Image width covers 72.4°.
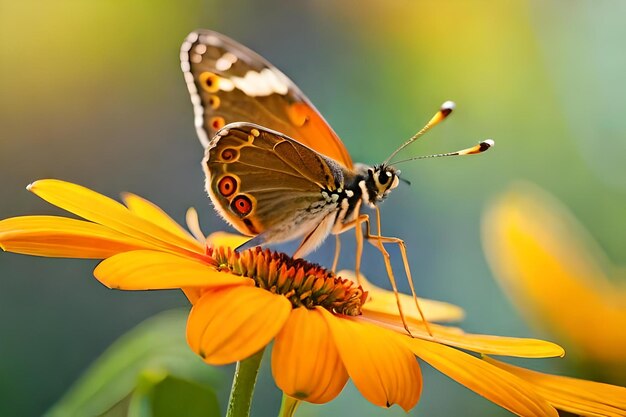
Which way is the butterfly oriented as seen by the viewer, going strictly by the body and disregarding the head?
to the viewer's right
